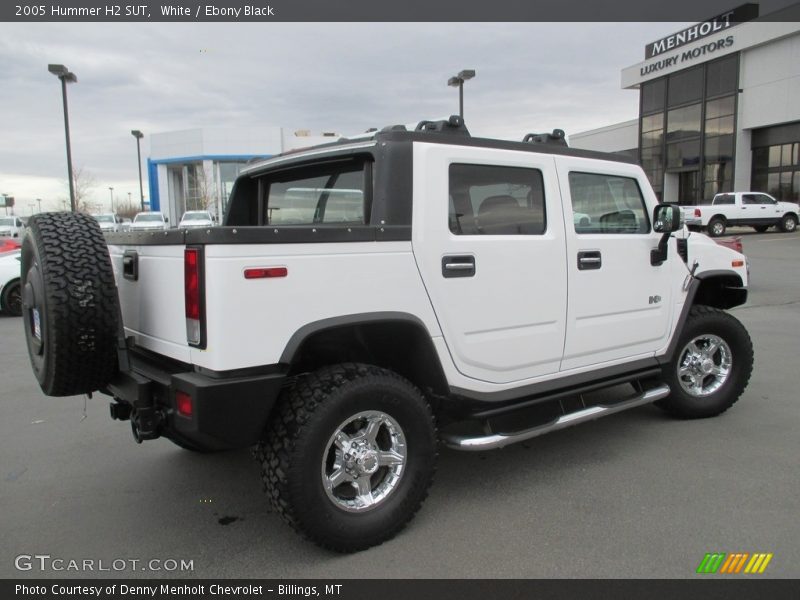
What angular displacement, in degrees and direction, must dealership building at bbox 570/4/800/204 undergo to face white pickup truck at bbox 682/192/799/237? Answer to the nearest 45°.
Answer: approximately 45° to its left

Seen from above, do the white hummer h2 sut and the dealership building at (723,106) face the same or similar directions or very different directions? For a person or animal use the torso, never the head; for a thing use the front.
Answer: very different directions

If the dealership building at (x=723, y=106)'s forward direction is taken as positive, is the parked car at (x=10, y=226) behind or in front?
in front

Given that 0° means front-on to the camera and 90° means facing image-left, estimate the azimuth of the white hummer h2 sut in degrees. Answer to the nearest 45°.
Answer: approximately 225°

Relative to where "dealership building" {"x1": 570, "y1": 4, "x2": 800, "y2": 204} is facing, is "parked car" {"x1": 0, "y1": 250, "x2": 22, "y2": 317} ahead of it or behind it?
ahead

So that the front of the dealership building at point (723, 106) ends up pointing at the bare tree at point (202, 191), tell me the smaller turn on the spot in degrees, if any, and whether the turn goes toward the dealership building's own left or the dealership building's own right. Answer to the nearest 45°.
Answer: approximately 45° to the dealership building's own right

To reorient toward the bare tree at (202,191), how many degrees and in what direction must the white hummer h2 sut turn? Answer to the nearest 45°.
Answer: approximately 45° to its left

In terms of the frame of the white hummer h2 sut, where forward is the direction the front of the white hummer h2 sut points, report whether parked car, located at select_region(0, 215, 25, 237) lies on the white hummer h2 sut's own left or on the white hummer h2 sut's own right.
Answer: on the white hummer h2 sut's own left

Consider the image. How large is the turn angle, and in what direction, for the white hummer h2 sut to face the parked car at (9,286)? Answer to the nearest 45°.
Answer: approximately 90° to its left
